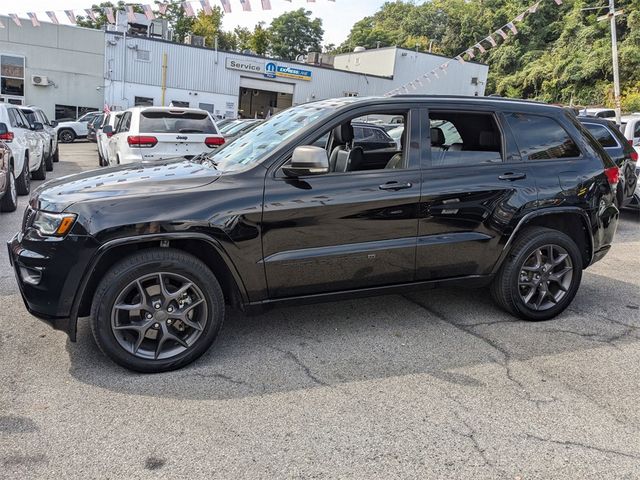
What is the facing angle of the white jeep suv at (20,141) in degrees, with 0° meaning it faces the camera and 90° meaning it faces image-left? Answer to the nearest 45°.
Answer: approximately 225°

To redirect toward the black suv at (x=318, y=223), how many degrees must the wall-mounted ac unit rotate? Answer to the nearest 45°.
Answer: approximately 45° to its left

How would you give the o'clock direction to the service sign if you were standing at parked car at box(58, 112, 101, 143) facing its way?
The service sign is roughly at 5 o'clock from the parked car.

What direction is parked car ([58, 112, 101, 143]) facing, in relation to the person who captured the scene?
facing to the left of the viewer

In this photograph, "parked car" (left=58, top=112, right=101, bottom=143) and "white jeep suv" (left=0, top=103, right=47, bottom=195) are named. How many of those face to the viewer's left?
1

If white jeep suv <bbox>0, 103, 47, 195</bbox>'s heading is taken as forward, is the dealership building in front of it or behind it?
in front

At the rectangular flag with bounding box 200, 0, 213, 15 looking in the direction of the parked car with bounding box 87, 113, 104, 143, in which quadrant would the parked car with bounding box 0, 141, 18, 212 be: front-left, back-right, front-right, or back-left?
back-left

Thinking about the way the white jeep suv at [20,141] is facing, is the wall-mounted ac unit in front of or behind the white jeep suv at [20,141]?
in front

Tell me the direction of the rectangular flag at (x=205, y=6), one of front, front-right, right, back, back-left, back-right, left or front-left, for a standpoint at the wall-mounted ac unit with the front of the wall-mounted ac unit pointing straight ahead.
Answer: front-left

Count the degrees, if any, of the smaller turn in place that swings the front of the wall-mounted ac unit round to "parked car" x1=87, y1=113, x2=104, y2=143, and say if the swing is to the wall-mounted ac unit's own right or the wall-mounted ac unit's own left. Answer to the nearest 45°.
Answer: approximately 45° to the wall-mounted ac unit's own left

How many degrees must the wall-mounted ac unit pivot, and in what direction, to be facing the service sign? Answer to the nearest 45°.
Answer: approximately 135° to its left

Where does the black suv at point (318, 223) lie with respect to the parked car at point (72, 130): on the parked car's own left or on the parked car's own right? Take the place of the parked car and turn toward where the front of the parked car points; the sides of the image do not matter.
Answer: on the parked car's own left

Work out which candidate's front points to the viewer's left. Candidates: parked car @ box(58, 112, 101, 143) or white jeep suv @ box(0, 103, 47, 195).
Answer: the parked car

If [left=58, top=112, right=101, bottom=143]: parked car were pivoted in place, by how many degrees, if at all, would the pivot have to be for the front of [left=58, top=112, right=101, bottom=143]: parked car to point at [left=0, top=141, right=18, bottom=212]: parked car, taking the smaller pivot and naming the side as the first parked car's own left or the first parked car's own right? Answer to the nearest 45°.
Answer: approximately 90° to the first parked car's own left
